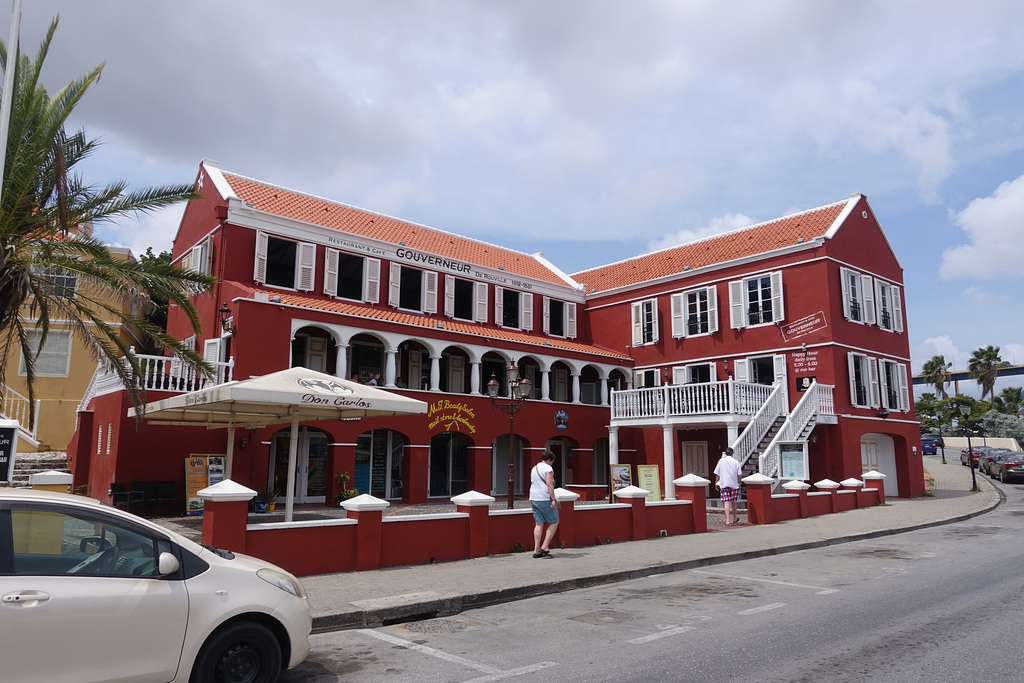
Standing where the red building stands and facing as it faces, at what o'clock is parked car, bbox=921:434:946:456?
The parked car is roughly at 9 o'clock from the red building.

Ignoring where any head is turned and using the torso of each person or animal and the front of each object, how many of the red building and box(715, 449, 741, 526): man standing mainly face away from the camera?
1

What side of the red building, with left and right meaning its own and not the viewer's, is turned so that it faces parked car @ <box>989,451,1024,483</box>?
left

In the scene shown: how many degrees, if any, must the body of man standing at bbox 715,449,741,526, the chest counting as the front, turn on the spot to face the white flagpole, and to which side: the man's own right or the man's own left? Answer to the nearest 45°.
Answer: approximately 135° to the man's own left

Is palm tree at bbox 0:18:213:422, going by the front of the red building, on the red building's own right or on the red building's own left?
on the red building's own right

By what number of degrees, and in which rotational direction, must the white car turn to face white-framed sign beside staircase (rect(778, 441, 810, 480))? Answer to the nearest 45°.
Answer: approximately 45° to its left

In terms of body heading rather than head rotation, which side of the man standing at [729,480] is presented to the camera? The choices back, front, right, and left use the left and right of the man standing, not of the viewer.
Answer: back

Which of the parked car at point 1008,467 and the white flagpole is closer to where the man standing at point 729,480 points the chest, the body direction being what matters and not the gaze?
the parked car

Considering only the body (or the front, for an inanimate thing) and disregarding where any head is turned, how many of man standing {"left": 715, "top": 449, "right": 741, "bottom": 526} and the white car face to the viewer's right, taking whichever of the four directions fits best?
1

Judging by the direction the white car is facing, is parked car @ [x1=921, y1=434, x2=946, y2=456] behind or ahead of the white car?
ahead

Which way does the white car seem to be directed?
to the viewer's right

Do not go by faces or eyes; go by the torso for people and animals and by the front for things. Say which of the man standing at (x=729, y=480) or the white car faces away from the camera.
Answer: the man standing

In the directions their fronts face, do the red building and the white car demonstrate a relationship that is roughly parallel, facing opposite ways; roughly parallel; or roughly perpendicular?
roughly perpendicular

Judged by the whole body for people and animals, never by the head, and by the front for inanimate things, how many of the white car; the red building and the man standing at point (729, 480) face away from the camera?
1

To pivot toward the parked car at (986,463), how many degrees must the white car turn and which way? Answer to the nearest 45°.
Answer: approximately 45° to its left
